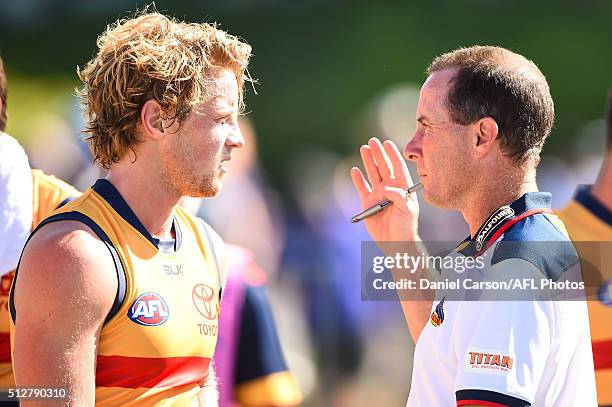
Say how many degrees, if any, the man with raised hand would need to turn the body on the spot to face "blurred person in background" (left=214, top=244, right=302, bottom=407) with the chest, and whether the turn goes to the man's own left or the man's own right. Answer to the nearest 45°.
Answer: approximately 45° to the man's own right

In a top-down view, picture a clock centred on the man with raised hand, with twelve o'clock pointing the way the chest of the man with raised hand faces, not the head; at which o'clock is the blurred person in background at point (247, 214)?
The blurred person in background is roughly at 2 o'clock from the man with raised hand.

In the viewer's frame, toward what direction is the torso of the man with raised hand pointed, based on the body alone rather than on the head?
to the viewer's left

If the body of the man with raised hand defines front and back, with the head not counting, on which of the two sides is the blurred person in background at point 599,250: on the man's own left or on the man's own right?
on the man's own right

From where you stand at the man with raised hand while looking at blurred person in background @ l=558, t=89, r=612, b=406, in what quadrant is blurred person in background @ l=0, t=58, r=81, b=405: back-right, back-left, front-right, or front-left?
back-left

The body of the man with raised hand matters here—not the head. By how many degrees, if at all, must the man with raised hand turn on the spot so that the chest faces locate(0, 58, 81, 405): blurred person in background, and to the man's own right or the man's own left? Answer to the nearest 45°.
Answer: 0° — they already face them

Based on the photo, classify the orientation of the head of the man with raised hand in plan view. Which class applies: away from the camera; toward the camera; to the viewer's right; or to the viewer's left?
to the viewer's left
